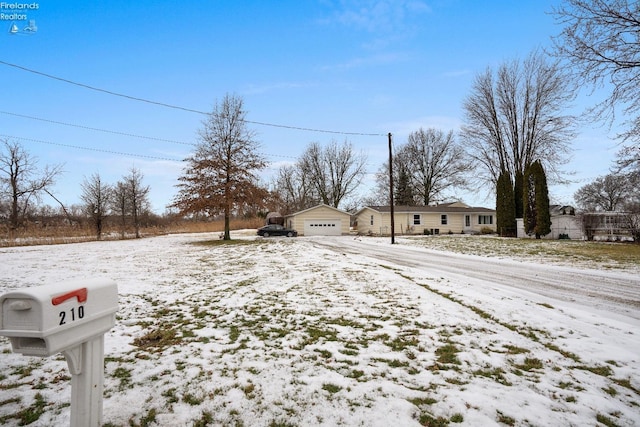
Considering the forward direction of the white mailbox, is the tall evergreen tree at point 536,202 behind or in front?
behind

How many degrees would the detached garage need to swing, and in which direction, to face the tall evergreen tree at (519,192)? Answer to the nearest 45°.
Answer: approximately 90° to its left

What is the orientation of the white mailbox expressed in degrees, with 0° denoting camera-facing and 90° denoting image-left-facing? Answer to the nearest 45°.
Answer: approximately 45°

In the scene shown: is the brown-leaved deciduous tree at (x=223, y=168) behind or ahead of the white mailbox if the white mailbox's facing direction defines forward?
behind

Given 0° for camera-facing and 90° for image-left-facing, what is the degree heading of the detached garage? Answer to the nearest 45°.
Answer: approximately 0°

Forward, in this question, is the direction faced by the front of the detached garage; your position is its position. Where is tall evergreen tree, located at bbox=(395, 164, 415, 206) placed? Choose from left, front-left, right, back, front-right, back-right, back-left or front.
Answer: back-left

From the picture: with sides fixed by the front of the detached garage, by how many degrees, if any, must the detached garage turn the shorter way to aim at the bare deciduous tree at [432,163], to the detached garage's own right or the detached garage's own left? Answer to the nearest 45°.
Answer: approximately 135° to the detached garage's own left
